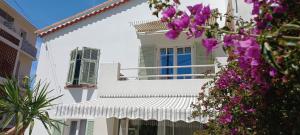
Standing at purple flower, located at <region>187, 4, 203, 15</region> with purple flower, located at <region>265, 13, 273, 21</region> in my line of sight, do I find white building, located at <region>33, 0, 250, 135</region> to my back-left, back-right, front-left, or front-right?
back-left

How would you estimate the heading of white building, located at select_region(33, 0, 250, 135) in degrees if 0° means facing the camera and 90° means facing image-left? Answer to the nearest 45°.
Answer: approximately 0°

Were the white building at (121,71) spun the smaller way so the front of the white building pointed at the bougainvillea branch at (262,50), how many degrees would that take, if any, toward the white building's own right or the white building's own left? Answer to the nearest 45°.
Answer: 0° — it already faces it

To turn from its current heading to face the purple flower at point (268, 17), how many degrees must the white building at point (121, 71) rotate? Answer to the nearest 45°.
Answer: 0° — it already faces it

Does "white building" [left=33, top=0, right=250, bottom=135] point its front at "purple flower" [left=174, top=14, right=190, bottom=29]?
yes

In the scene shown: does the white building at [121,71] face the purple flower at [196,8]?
yes
